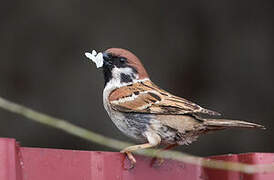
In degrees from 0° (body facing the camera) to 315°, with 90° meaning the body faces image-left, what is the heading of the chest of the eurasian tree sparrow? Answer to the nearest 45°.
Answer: approximately 90°
